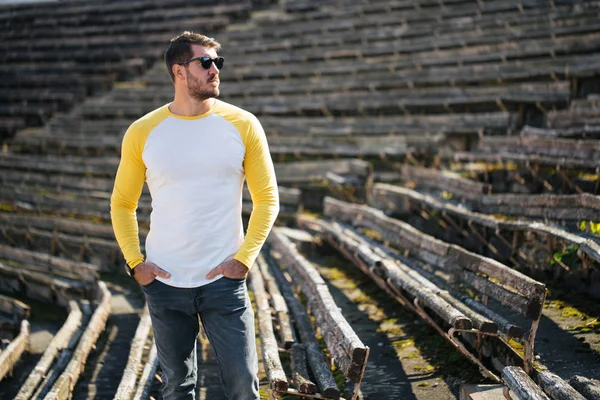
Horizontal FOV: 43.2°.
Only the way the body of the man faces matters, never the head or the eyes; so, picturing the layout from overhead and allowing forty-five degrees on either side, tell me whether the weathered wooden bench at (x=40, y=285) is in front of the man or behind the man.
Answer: behind

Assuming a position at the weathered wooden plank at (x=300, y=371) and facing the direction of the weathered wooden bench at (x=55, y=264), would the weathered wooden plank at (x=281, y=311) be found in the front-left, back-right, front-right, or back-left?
front-right

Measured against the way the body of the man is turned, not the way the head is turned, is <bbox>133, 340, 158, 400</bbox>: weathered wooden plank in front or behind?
behind

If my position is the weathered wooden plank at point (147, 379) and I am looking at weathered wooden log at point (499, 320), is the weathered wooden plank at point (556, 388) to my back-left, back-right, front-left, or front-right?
front-right

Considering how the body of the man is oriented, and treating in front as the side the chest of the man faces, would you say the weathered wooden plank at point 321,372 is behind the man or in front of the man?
behind

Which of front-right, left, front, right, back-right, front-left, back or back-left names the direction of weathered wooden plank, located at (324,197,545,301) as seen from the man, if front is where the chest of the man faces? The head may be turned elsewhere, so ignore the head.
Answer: back-left

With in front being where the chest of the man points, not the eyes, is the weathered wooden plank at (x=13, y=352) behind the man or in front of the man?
behind

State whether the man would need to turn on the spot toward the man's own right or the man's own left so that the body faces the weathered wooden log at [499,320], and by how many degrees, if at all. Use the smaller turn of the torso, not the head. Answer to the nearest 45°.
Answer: approximately 135° to the man's own left

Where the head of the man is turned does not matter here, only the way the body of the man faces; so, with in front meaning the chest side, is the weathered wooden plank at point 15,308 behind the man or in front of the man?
behind

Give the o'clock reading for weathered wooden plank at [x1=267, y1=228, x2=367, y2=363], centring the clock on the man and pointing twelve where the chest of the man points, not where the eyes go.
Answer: The weathered wooden plank is roughly at 7 o'clock from the man.

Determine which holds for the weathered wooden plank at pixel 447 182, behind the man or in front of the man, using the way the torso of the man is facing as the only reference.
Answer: behind

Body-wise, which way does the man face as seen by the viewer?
toward the camera

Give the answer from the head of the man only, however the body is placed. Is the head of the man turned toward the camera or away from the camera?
toward the camera
